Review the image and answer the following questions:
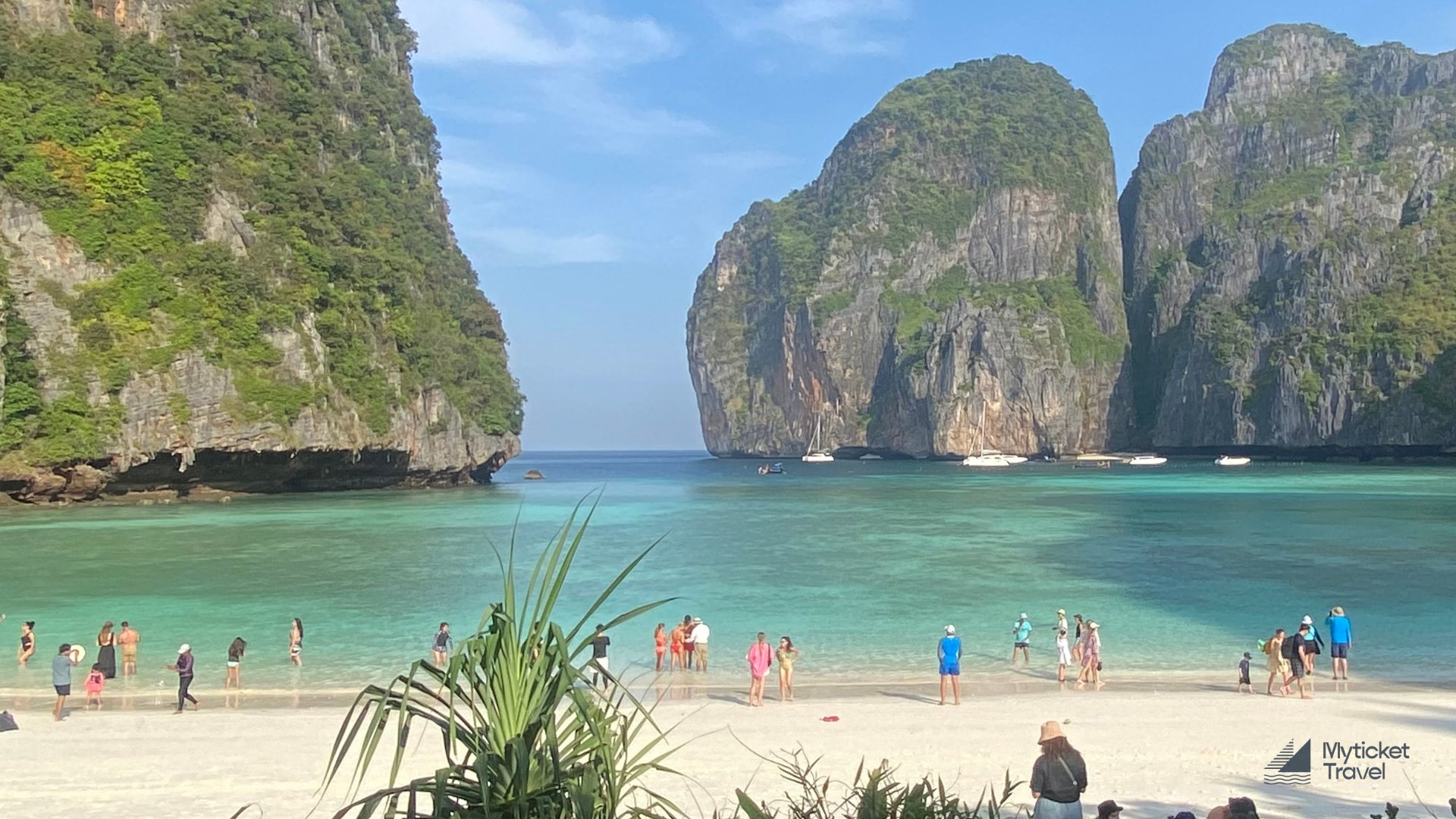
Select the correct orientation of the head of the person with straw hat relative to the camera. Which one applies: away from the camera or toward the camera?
away from the camera

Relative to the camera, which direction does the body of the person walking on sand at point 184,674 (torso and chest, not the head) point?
to the viewer's left

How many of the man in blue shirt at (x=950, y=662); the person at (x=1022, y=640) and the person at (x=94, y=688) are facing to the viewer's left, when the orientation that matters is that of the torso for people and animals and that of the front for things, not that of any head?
0

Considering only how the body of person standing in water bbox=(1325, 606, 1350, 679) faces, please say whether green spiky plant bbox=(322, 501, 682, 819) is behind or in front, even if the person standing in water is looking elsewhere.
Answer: behind

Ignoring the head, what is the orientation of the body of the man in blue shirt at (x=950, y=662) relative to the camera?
away from the camera

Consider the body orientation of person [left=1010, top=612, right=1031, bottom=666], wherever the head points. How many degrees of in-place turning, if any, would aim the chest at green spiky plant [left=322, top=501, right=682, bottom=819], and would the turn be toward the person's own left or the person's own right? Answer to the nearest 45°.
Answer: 0° — they already face it

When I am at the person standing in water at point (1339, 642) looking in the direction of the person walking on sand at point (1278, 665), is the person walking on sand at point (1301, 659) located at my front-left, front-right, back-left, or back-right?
front-left

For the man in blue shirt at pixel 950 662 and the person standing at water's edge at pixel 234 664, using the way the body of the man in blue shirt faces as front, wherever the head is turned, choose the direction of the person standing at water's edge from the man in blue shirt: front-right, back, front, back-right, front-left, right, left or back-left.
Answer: left

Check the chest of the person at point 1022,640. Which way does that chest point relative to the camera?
toward the camera
